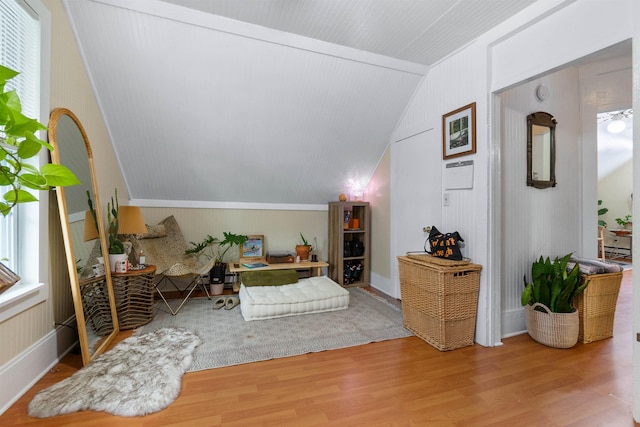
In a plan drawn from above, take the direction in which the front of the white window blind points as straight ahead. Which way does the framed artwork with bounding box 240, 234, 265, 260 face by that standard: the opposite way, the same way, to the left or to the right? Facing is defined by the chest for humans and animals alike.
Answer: to the right

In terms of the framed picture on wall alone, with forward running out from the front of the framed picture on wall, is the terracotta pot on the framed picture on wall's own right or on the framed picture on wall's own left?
on the framed picture on wall's own right

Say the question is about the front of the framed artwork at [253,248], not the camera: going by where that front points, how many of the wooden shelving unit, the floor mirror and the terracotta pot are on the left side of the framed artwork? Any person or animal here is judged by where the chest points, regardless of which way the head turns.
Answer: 2

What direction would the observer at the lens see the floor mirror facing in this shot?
facing the viewer and to the right of the viewer

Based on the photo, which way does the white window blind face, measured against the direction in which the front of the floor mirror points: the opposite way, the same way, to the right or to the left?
the same way

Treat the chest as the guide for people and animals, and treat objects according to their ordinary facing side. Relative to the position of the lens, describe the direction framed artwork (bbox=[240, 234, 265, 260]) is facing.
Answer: facing the viewer

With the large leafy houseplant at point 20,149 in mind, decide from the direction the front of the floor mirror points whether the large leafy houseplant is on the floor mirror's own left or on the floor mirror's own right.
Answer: on the floor mirror's own right

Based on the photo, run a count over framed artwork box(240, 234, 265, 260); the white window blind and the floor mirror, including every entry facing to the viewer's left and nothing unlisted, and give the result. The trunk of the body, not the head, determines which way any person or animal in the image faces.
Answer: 0

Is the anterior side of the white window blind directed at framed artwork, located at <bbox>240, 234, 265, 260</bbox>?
no

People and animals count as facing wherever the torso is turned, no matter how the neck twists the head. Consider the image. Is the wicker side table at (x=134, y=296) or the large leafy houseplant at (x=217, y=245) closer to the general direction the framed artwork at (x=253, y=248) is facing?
the wicker side table

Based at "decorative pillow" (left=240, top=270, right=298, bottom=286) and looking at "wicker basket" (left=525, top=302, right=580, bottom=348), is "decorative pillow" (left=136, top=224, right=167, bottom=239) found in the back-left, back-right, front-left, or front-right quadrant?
back-right

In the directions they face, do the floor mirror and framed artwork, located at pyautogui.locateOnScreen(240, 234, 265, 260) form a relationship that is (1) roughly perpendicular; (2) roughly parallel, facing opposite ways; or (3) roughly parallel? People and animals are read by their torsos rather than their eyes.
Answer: roughly perpendicular

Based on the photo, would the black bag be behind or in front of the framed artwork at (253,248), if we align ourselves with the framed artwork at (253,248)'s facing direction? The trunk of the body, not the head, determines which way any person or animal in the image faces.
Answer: in front
